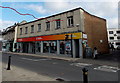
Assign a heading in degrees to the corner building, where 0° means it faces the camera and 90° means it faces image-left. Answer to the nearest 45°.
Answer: approximately 45°
